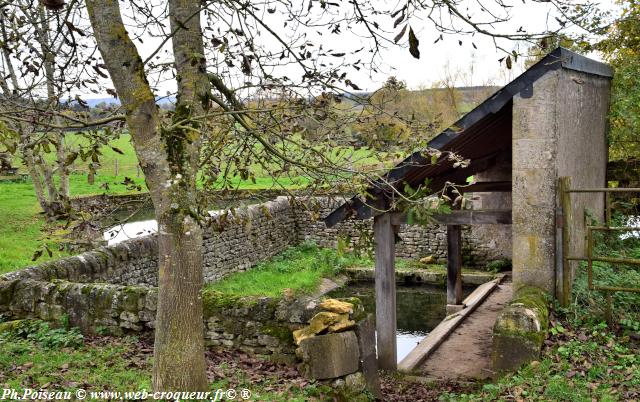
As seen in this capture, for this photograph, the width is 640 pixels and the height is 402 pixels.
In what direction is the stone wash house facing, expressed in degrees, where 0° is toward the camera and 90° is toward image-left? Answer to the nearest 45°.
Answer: approximately 90°

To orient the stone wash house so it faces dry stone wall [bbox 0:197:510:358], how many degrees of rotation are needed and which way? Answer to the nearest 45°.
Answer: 0° — it already faces it

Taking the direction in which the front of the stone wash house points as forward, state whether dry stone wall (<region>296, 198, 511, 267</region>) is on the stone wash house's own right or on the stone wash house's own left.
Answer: on the stone wash house's own right
